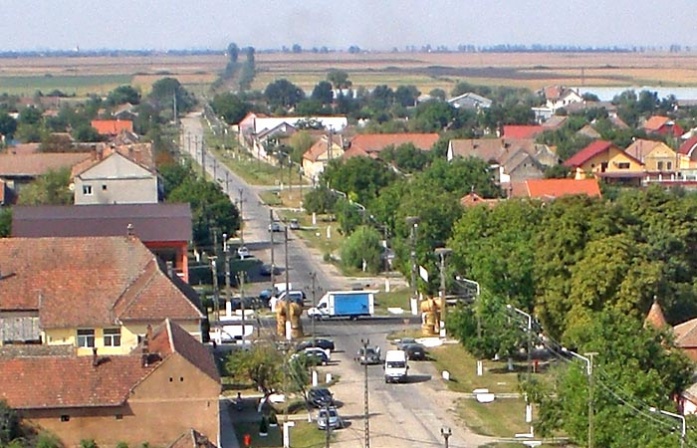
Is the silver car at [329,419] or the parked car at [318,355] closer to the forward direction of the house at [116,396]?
the silver car

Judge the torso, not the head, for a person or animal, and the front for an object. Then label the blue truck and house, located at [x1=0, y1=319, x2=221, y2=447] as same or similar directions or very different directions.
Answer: very different directions

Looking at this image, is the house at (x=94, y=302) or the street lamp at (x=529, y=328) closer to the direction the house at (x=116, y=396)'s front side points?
the street lamp

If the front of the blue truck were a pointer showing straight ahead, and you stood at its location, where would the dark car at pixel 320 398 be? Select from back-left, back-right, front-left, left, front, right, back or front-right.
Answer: left

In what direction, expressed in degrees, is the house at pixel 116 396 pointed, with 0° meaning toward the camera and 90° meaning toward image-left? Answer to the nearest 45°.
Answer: approximately 270°

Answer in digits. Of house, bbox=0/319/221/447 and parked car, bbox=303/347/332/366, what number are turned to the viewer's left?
1

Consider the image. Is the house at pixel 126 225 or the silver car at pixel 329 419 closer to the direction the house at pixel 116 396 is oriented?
the silver car

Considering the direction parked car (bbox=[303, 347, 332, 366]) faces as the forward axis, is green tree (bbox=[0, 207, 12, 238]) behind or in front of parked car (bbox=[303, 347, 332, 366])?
behind

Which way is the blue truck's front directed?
to the viewer's left

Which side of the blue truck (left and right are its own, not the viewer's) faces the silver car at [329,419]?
left

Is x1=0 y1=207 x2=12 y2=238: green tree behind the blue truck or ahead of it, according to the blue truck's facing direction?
ahead

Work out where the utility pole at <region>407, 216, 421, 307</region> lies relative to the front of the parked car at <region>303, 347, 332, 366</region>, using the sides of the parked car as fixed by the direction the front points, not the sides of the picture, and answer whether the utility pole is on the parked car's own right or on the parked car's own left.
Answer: on the parked car's own left
